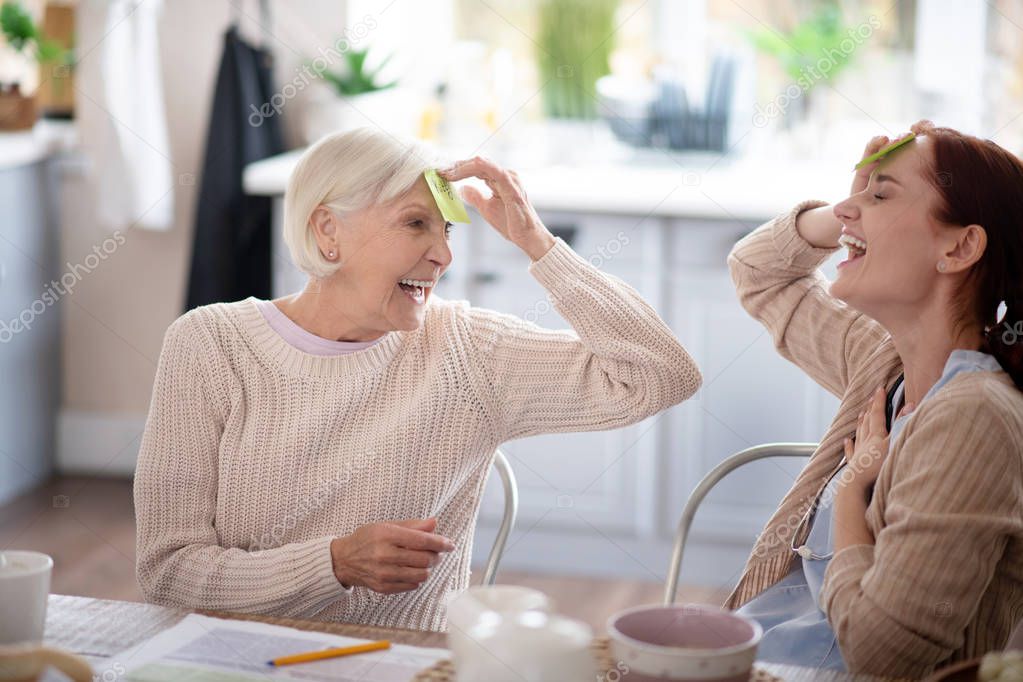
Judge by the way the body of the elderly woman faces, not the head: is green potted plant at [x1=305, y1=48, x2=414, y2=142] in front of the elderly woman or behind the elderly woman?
behind

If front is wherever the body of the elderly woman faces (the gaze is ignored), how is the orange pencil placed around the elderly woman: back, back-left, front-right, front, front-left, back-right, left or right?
front-right

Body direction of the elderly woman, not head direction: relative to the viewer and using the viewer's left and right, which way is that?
facing the viewer and to the right of the viewer

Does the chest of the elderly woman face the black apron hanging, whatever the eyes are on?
no

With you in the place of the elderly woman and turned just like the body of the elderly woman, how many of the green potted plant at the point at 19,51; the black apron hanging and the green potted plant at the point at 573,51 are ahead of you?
0

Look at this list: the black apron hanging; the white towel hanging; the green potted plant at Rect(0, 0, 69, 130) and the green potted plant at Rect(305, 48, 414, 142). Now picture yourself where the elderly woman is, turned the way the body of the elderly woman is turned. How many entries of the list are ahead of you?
0

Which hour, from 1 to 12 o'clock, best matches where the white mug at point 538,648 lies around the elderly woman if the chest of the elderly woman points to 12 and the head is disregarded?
The white mug is roughly at 1 o'clock from the elderly woman.

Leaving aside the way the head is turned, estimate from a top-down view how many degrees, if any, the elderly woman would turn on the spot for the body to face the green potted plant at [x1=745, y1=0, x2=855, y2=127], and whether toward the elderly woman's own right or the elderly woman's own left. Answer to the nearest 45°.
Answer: approximately 90° to the elderly woman's own left

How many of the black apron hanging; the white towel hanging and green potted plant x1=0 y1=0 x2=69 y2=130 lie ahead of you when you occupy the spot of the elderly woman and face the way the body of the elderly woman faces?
0

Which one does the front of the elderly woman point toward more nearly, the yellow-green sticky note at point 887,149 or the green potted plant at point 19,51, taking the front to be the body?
the yellow-green sticky note

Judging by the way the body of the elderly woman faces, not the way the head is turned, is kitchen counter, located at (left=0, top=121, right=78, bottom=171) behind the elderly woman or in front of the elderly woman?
behind

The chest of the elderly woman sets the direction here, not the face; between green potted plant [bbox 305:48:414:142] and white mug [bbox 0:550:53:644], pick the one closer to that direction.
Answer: the white mug

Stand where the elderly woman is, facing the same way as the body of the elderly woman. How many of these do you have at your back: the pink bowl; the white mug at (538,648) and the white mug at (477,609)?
0

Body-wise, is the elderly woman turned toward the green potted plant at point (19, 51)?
no

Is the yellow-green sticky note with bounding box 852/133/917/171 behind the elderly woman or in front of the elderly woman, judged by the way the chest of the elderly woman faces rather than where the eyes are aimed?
in front

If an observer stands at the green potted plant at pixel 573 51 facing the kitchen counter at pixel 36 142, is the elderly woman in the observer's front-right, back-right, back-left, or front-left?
front-left

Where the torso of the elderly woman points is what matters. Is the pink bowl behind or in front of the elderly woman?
in front
